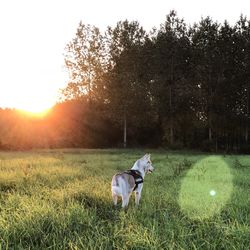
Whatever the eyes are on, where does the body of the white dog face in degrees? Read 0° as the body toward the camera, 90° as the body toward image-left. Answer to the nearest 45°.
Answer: approximately 225°
